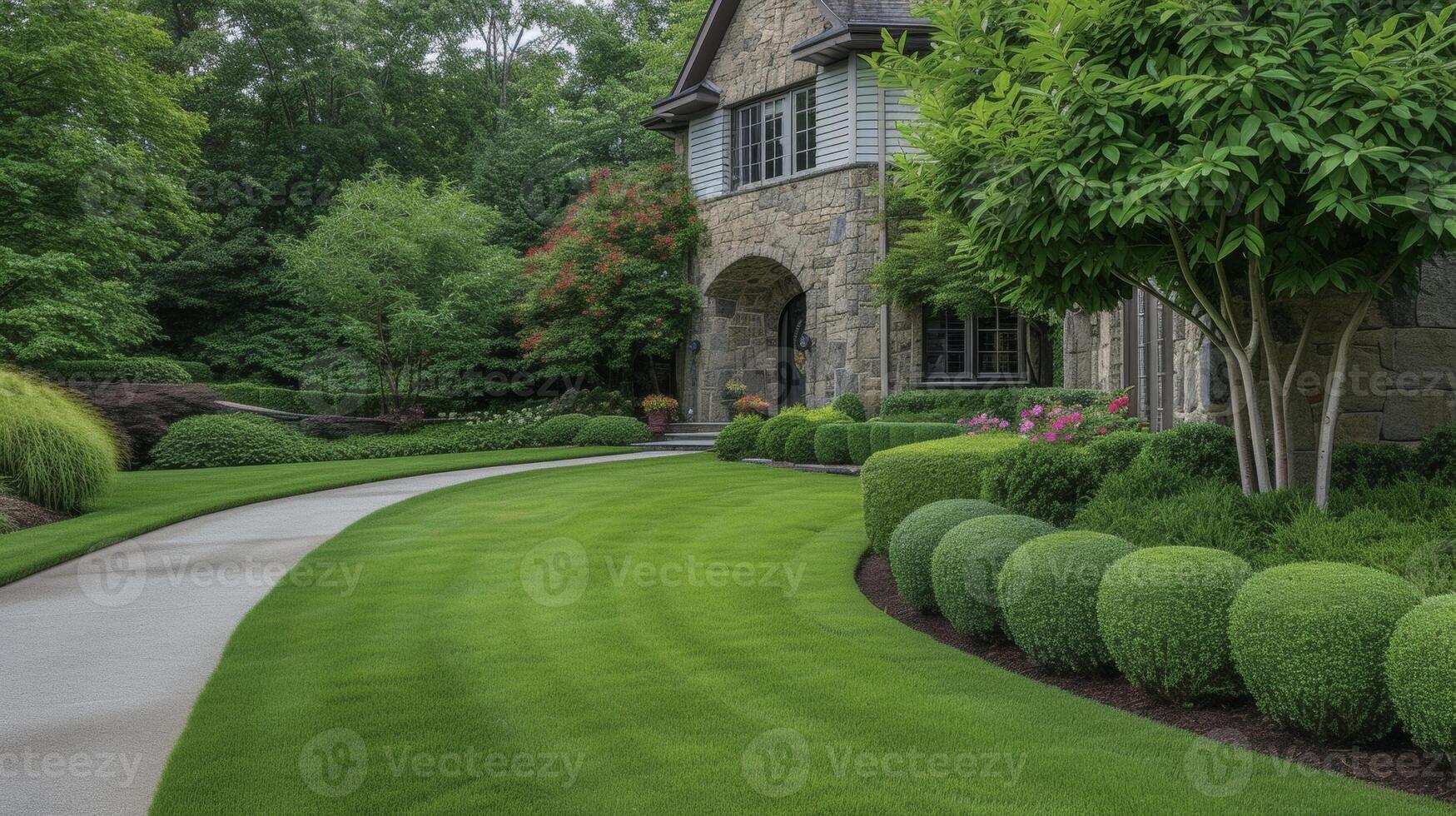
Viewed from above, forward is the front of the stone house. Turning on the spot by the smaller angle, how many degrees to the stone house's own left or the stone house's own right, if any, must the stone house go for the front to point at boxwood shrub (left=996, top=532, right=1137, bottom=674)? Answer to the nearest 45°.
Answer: approximately 45° to the stone house's own left

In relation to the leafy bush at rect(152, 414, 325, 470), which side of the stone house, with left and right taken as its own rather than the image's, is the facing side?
front

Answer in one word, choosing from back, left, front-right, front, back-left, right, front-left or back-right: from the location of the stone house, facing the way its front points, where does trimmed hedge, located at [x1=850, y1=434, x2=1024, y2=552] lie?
front-left

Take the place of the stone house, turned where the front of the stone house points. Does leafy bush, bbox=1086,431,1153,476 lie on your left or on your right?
on your left

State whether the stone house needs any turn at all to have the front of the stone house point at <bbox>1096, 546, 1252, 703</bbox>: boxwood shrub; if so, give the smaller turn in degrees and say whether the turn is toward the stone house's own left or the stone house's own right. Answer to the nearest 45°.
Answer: approximately 45° to the stone house's own left

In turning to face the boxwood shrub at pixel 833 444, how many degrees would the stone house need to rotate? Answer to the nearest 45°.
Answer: approximately 45° to its left

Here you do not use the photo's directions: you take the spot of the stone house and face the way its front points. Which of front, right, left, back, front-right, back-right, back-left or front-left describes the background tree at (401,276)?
front-right

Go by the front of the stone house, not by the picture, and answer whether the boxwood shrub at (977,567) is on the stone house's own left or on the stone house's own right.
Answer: on the stone house's own left

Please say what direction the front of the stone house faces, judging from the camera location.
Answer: facing the viewer and to the left of the viewer

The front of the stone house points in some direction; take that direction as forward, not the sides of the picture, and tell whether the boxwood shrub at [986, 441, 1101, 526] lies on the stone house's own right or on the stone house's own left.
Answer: on the stone house's own left
